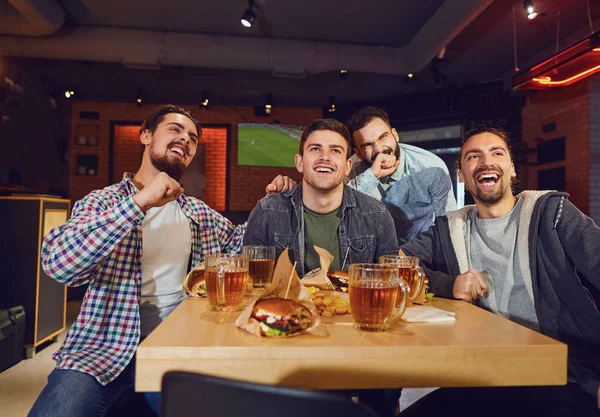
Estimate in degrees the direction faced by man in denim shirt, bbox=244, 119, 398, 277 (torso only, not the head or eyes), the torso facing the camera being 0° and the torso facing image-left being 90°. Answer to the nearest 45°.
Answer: approximately 0°

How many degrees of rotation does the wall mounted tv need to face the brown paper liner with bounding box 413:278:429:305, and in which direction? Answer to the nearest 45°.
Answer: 0° — it already faces it

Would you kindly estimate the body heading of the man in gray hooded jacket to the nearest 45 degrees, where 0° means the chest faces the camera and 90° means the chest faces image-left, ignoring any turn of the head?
approximately 45°

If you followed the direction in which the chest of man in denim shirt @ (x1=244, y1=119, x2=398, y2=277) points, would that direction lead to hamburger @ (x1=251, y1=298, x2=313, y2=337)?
yes

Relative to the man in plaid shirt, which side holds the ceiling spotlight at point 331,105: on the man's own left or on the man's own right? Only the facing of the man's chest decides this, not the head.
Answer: on the man's own left

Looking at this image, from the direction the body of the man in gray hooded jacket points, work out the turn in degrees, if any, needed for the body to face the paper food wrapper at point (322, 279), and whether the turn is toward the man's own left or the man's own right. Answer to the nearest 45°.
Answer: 0° — they already face it

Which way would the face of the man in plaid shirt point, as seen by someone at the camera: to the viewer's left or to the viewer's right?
to the viewer's right

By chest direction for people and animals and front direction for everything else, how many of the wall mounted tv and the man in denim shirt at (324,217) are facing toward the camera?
2
